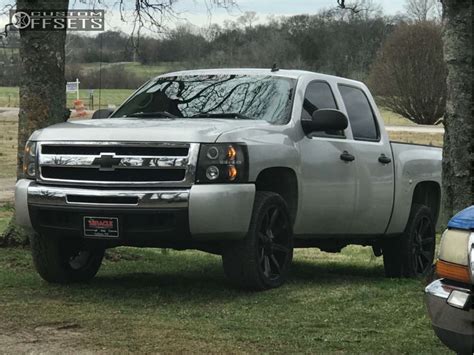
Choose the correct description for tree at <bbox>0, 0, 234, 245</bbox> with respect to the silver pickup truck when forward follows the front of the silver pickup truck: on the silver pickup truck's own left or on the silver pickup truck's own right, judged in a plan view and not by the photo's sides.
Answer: on the silver pickup truck's own right

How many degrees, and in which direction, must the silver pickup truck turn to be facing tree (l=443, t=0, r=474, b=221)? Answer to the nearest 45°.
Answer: approximately 135° to its left

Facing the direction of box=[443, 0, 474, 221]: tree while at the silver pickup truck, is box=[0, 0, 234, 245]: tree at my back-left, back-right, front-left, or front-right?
back-left

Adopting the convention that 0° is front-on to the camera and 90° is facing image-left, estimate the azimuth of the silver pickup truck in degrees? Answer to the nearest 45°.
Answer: approximately 45°
